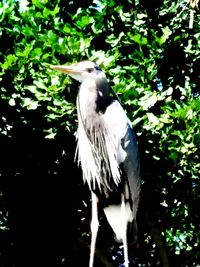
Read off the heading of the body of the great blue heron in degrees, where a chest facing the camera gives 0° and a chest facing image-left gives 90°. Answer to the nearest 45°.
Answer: approximately 45°

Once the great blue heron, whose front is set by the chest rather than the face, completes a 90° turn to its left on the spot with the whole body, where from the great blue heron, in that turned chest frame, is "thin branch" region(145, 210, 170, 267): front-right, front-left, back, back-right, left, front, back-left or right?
back-left
